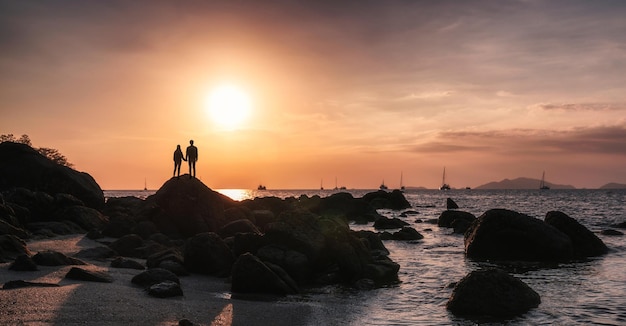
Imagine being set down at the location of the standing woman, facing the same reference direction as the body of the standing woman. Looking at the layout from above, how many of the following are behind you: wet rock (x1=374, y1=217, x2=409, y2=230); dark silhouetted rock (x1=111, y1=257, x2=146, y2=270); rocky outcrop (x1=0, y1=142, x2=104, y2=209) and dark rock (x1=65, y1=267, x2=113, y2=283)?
2

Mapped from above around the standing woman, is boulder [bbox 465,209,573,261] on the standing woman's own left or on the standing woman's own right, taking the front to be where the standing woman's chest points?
on the standing woman's own right

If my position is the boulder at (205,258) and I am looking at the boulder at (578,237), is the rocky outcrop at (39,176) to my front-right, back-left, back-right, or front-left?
back-left

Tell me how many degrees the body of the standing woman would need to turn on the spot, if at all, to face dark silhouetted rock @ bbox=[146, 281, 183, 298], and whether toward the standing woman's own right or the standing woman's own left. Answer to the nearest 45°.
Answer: approximately 180°

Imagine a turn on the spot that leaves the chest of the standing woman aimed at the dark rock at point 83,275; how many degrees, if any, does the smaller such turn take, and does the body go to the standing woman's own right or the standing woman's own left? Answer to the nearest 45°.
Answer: approximately 180°

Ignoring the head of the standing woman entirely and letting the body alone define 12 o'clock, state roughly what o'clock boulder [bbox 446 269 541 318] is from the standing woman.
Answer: The boulder is roughly at 5 o'clock from the standing woman.

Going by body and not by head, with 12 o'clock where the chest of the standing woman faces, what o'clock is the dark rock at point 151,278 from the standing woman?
The dark rock is roughly at 6 o'clock from the standing woman.

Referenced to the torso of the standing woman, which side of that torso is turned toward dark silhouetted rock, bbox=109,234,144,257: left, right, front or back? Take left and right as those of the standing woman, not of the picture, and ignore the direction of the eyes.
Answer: back

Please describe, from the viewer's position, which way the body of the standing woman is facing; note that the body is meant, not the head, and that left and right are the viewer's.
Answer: facing away from the viewer
